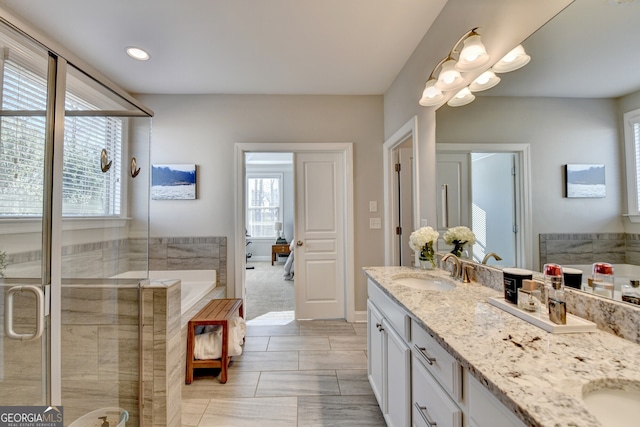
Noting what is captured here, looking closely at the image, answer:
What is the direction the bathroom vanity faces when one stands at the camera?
facing the viewer and to the left of the viewer

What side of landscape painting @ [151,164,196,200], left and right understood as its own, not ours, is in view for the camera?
front

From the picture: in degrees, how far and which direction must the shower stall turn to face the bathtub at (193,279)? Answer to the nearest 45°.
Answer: approximately 90° to its left

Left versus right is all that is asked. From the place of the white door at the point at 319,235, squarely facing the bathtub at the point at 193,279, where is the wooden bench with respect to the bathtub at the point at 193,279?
left

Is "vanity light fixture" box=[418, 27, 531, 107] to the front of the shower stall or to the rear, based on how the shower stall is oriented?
to the front

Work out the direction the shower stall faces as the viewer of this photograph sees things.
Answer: facing the viewer and to the right of the viewer

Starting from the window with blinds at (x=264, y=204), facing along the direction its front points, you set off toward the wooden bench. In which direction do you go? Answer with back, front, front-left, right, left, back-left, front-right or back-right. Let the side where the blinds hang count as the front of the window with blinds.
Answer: front

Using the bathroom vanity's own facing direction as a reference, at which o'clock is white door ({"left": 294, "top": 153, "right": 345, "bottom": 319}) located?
The white door is roughly at 3 o'clock from the bathroom vanity.

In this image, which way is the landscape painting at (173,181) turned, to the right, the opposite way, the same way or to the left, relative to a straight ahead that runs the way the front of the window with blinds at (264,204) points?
the same way

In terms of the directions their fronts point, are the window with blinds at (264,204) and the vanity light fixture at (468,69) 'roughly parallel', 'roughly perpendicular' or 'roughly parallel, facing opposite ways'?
roughly perpendicular

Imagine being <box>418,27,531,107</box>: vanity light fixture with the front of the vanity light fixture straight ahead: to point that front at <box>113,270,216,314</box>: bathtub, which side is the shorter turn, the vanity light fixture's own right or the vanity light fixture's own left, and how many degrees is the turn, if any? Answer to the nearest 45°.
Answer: approximately 45° to the vanity light fixture's own right

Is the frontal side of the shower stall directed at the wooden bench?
no

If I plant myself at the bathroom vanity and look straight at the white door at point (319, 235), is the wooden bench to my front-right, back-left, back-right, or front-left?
front-left

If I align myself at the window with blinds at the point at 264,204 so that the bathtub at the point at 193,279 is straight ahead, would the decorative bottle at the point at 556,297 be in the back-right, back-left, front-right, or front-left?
front-left
